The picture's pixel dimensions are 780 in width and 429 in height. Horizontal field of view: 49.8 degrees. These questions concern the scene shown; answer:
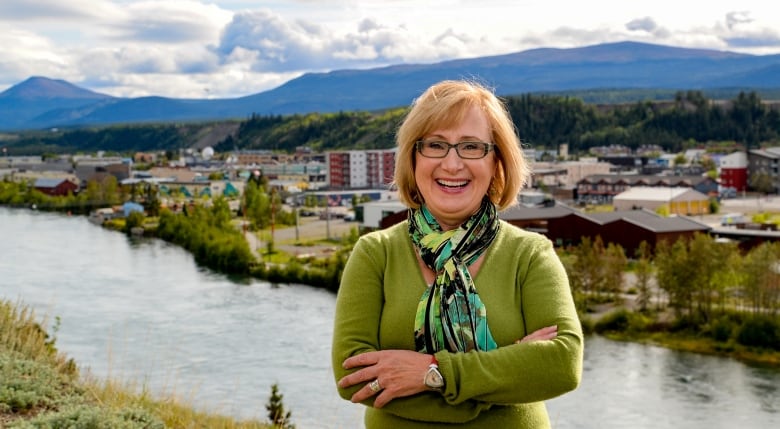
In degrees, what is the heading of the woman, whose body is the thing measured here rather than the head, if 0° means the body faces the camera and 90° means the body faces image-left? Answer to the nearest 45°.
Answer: approximately 0°

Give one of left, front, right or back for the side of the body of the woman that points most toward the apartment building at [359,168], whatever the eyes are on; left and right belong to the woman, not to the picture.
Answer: back

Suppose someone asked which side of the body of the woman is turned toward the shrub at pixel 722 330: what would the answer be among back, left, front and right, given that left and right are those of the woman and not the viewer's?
back
